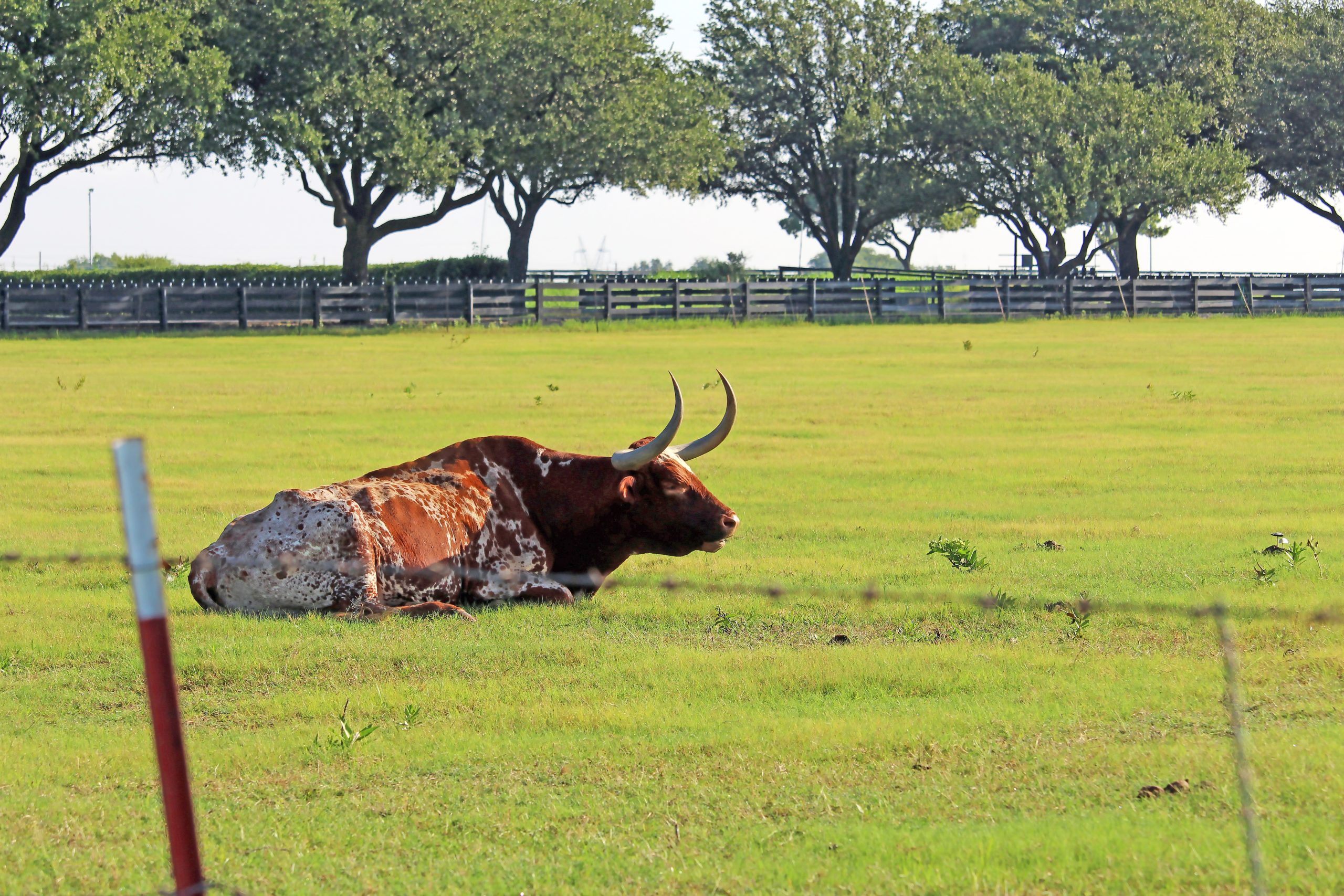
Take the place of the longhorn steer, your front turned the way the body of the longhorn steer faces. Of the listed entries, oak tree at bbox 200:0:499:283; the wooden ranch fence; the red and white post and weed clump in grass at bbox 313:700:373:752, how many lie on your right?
2

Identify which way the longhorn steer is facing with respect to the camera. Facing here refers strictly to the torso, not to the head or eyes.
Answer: to the viewer's right

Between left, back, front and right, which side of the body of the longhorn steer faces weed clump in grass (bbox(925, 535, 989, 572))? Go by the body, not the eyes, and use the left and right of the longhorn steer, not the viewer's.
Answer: front

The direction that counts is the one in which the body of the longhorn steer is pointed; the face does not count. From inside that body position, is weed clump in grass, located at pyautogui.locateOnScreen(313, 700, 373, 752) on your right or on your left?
on your right

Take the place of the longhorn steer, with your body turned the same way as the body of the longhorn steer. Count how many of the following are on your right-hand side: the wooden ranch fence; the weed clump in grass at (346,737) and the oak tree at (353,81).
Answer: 1

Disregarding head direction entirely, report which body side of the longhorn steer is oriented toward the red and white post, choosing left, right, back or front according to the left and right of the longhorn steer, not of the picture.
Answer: right

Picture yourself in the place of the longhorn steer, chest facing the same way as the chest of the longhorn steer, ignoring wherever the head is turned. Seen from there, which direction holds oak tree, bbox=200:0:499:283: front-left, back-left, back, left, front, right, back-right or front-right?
left

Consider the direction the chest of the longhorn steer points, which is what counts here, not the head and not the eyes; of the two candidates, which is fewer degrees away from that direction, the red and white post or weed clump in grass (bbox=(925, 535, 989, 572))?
the weed clump in grass

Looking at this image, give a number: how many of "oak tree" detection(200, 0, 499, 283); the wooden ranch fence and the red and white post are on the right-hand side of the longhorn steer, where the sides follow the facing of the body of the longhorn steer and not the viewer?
1

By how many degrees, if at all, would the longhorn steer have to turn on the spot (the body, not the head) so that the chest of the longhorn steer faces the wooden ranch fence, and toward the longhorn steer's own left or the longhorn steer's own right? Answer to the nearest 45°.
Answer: approximately 90° to the longhorn steer's own left
